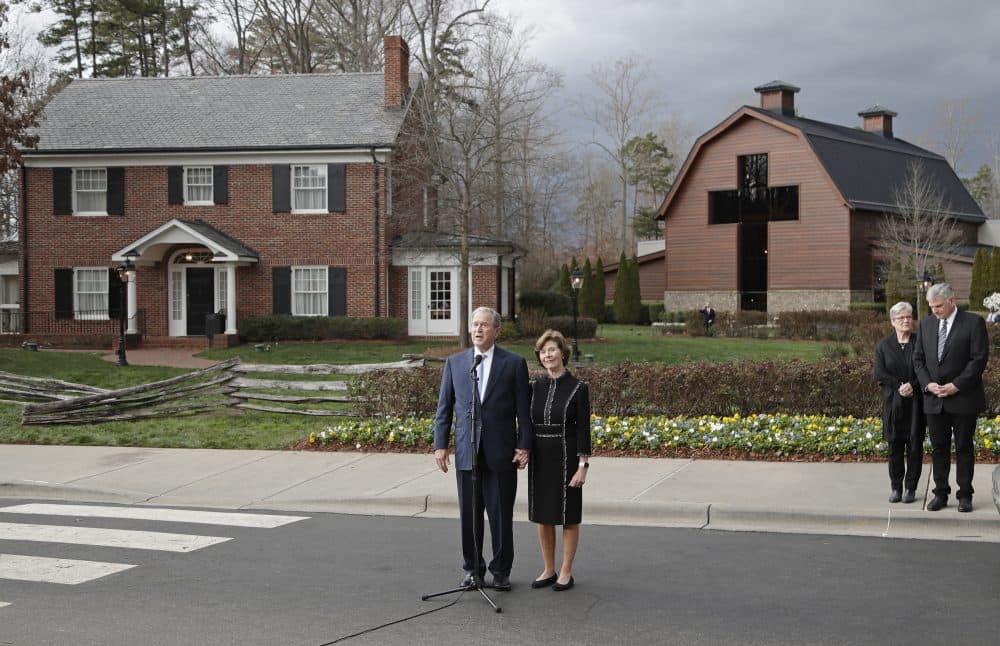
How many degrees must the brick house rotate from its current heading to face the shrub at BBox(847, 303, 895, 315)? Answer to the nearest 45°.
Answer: approximately 90° to its left

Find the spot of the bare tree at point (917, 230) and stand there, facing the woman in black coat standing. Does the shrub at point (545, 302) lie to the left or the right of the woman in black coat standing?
right

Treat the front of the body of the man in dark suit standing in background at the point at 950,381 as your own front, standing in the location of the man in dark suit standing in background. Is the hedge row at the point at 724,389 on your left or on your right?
on your right

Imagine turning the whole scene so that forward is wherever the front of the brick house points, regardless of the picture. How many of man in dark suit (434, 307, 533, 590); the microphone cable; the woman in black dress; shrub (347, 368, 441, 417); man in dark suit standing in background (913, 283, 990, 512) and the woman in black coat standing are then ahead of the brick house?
6

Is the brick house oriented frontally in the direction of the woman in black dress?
yes

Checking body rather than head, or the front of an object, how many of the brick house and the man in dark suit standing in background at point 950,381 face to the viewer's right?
0

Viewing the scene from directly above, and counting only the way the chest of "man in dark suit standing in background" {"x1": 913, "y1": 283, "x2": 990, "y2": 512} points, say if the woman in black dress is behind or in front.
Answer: in front

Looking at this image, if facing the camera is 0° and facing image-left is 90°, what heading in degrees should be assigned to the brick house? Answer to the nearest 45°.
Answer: approximately 0°

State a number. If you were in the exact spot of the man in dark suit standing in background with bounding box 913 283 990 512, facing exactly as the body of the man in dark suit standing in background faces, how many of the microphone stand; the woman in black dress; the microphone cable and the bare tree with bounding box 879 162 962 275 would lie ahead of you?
3

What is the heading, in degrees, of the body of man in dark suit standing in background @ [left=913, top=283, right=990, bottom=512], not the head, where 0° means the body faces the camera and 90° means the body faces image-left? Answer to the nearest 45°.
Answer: approximately 45°

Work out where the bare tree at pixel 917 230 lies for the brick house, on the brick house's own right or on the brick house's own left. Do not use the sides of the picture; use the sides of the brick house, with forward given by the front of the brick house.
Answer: on the brick house's own left

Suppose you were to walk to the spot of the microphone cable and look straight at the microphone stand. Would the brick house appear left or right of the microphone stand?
left

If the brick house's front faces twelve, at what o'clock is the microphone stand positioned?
The microphone stand is roughly at 12 o'clock from the brick house.

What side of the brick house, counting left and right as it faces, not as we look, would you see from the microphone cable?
front
